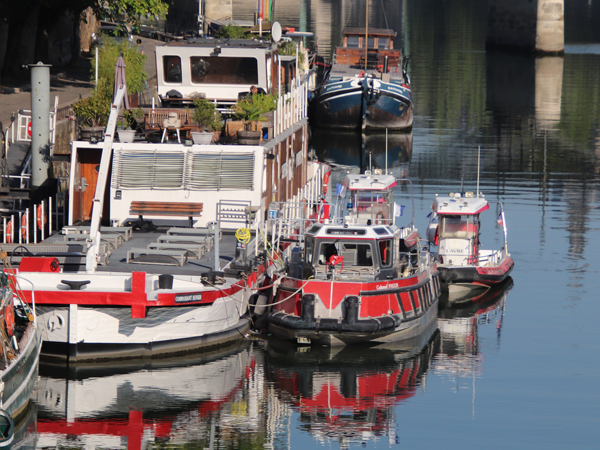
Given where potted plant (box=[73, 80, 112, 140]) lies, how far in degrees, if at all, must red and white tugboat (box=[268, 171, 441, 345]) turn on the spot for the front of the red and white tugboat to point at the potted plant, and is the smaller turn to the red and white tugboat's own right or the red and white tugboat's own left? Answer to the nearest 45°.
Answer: approximately 135° to the red and white tugboat's own right

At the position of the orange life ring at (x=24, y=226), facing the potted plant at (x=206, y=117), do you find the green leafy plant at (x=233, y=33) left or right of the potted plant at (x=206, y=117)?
left

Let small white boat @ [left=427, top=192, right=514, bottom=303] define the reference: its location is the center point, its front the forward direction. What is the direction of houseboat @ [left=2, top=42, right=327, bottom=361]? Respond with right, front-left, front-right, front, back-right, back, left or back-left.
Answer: right

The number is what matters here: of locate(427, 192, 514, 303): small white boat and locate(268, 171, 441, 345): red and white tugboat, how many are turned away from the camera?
0

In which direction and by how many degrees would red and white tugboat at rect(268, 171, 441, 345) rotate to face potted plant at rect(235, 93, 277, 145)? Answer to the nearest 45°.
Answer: approximately 135° to its right

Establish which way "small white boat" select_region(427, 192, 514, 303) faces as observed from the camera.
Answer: facing the viewer and to the left of the viewer

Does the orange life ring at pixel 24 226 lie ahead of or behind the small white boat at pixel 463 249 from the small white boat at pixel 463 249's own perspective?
ahead

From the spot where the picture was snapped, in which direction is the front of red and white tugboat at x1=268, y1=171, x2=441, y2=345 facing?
facing the viewer

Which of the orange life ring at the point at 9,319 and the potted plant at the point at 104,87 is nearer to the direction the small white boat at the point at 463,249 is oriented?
the orange life ring

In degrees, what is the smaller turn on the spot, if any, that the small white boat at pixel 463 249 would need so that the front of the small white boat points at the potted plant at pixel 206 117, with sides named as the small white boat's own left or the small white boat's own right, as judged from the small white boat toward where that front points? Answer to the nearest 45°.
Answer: approximately 45° to the small white boat's own right

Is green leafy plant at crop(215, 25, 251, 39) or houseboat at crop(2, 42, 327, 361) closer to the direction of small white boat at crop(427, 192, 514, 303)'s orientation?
the houseboat

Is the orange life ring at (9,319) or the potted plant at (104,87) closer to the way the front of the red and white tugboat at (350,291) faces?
the orange life ring
